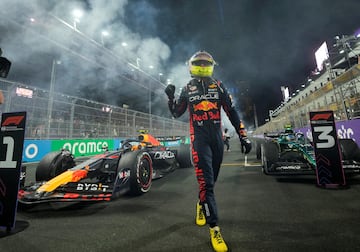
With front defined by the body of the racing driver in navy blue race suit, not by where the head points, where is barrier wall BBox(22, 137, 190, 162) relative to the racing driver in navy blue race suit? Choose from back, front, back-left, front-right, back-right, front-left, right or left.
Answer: back-right

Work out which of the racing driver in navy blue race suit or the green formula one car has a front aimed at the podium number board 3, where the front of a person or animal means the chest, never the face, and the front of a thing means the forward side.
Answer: the green formula one car

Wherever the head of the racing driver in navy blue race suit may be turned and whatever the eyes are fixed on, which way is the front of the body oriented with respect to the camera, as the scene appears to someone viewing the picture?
toward the camera

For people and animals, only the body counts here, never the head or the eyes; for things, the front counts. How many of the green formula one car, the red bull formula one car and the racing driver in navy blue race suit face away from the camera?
0

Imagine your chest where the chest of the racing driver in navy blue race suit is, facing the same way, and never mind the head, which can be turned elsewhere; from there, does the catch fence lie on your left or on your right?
on your right

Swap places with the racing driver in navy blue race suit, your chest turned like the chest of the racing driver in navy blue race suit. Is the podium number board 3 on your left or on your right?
on your left

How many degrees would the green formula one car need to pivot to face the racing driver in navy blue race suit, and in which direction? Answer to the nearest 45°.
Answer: approximately 45° to its right

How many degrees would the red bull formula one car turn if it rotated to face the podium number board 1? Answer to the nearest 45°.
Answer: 0° — it already faces it

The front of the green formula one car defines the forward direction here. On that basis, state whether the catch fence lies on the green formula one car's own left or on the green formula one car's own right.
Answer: on the green formula one car's own right

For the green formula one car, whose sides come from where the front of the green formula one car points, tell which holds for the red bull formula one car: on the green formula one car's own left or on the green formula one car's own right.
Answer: on the green formula one car's own right

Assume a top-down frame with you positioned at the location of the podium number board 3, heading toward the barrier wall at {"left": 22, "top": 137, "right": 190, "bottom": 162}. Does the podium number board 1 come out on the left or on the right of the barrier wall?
left

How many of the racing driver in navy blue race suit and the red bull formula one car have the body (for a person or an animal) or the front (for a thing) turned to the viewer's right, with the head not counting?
0
